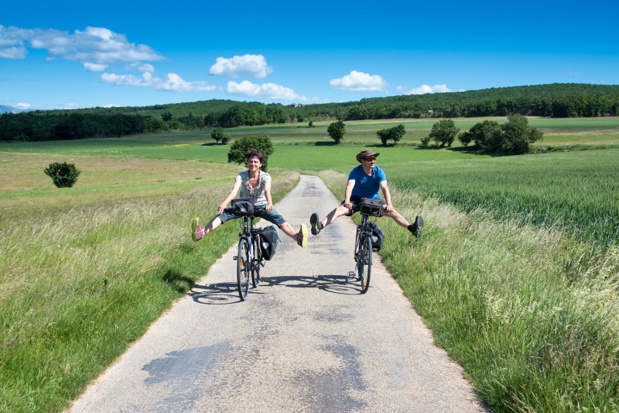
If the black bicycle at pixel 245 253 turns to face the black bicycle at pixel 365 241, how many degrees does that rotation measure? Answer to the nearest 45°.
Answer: approximately 90° to its left

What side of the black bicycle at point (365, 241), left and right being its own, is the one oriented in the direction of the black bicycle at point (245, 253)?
right

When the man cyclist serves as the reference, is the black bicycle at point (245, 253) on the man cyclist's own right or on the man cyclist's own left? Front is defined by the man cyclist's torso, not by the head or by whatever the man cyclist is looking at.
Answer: on the man cyclist's own right

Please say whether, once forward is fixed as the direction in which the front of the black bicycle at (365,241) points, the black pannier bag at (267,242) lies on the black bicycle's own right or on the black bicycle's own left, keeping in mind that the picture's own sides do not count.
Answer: on the black bicycle's own right

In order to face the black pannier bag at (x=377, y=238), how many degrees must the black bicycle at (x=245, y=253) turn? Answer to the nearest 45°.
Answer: approximately 90° to its left

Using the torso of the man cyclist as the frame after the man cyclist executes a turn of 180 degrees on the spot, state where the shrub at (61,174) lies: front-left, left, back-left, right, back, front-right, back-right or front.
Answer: front-left

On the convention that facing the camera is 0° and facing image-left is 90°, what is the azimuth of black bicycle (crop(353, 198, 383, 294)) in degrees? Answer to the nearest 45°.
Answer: approximately 0°

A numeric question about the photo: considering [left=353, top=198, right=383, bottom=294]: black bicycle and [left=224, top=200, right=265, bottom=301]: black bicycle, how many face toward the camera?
2

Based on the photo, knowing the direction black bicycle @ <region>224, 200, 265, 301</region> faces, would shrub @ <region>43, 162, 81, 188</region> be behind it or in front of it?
behind
